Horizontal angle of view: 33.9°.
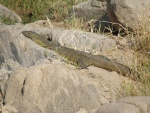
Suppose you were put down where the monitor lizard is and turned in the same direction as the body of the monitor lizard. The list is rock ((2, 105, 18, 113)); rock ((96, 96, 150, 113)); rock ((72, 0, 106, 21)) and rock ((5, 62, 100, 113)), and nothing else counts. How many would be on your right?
1

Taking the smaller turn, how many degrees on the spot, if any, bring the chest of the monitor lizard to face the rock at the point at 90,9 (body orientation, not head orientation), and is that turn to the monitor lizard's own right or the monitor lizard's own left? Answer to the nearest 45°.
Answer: approximately 90° to the monitor lizard's own right

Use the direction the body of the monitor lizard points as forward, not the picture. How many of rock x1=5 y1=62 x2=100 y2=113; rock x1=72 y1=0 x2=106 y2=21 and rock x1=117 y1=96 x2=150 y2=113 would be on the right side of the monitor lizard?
1

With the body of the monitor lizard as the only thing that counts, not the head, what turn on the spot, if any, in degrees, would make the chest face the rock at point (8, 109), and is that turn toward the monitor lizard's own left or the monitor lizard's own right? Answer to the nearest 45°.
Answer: approximately 45° to the monitor lizard's own left

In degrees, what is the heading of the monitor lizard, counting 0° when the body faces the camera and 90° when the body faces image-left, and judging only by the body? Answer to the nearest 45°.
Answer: approximately 90°

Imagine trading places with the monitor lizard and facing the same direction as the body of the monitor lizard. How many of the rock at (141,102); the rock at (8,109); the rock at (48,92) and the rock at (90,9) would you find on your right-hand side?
1

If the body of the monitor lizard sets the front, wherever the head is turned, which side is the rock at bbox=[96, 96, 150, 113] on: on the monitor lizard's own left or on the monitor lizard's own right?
on the monitor lizard's own left

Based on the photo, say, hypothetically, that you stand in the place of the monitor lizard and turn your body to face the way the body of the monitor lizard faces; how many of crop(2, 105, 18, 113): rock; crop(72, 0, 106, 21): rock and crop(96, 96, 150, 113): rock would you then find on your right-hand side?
1
